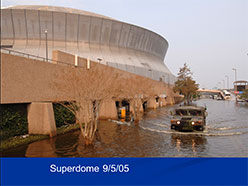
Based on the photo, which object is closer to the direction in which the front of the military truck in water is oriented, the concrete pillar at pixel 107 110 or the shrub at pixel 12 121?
the shrub

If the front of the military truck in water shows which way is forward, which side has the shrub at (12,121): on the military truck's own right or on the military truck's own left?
on the military truck's own right

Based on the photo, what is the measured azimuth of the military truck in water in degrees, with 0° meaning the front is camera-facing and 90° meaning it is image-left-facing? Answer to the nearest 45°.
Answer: approximately 0°

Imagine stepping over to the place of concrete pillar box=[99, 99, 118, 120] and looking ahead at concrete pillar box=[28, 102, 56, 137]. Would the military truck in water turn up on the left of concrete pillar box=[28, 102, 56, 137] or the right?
left

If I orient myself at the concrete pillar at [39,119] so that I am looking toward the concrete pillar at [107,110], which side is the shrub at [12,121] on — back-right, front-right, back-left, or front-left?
back-left

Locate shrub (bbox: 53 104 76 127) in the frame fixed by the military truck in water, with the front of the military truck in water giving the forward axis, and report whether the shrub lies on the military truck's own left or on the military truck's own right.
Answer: on the military truck's own right

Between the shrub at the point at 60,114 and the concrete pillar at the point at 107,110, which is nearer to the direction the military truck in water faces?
the shrub

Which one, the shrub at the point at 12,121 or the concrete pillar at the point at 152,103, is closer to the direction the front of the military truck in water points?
the shrub
